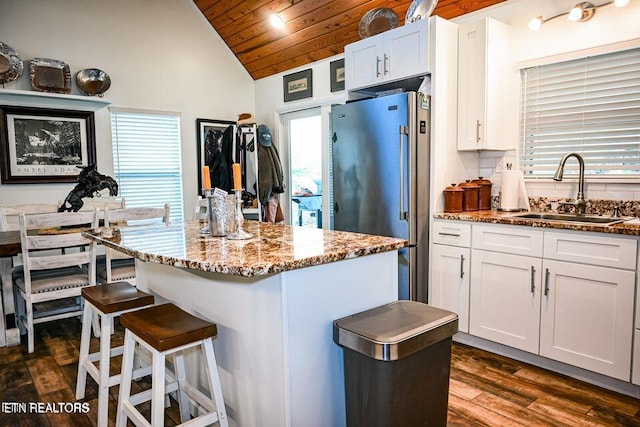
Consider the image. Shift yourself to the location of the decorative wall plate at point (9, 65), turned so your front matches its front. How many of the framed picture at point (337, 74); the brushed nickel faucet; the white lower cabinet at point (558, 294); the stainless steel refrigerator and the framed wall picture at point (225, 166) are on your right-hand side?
0

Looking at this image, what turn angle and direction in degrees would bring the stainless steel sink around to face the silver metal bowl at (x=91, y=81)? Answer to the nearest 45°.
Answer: approximately 45° to its right

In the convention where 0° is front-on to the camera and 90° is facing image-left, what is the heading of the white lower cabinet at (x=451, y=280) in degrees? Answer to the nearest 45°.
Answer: approximately 45°

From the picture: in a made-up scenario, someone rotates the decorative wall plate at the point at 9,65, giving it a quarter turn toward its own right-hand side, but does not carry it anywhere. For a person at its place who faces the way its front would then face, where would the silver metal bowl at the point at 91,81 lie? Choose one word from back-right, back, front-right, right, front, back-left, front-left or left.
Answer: back

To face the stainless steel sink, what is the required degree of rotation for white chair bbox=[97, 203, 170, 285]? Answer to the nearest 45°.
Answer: approximately 135° to its right

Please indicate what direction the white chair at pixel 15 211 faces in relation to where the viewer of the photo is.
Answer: facing the viewer

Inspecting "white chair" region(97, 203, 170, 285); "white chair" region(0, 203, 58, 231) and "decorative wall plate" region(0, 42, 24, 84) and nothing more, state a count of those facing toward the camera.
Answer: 2

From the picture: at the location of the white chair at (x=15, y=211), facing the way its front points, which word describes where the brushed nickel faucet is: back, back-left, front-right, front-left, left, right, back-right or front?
front-left

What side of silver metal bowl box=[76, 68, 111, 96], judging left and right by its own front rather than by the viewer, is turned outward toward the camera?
front

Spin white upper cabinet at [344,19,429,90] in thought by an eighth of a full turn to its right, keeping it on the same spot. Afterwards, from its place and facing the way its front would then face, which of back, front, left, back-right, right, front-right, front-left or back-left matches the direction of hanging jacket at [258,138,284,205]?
front-right

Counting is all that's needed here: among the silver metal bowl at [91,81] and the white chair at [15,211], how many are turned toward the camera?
2

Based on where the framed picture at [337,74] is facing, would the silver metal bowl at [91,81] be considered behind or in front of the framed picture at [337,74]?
in front

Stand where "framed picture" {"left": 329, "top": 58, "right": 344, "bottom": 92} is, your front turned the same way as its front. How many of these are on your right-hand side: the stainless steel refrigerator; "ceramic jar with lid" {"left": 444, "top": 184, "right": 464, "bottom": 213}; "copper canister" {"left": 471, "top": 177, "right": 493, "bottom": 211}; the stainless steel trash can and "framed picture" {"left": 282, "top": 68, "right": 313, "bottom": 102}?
1

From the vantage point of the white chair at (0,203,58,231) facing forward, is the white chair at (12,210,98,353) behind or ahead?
ahead

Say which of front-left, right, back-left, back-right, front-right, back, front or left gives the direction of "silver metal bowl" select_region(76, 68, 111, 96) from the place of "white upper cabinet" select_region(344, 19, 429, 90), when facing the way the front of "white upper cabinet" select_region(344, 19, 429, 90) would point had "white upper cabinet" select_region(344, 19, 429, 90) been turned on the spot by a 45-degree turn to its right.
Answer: front

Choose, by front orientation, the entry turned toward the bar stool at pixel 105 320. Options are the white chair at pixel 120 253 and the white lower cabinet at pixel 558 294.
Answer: the white lower cabinet

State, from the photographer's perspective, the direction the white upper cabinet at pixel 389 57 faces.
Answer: facing the viewer and to the left of the viewer

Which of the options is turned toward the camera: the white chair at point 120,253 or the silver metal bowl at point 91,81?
the silver metal bowl
